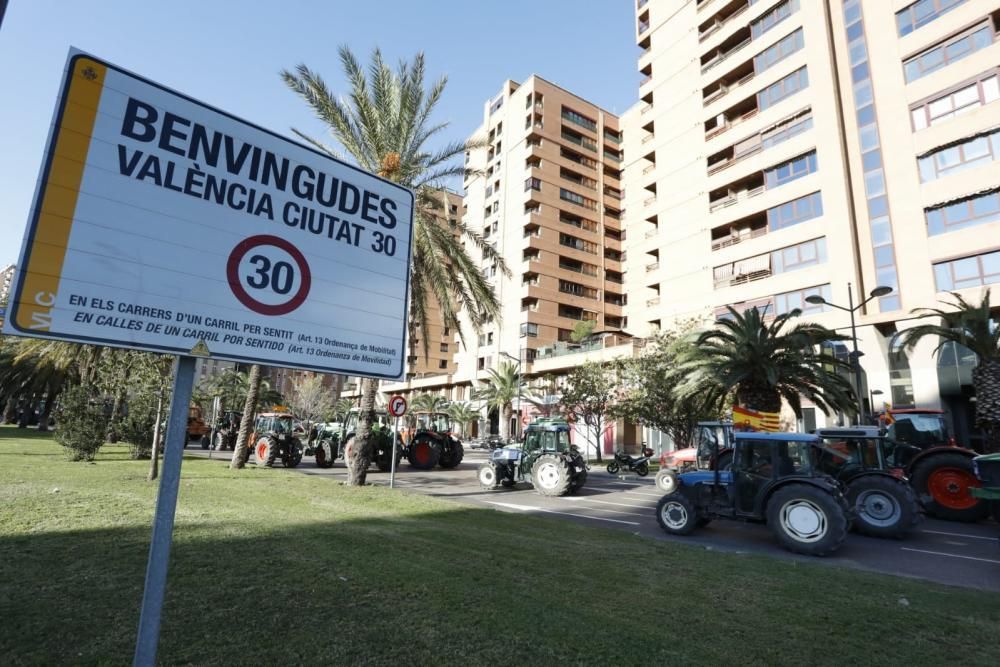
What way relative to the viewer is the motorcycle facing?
to the viewer's left

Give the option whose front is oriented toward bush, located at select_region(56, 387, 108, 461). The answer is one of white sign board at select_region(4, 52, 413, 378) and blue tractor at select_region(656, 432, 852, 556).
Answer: the blue tractor

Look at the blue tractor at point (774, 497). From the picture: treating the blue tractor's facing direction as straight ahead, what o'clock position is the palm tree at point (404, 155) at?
The palm tree is roughly at 12 o'clock from the blue tractor.

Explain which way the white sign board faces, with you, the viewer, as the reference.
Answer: facing the viewer and to the right of the viewer

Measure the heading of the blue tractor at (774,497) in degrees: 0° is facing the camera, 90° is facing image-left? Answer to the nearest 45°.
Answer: approximately 90°

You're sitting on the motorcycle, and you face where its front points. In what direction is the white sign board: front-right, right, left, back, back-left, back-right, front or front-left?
left

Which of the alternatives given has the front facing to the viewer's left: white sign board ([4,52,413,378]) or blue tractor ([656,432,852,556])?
the blue tractor

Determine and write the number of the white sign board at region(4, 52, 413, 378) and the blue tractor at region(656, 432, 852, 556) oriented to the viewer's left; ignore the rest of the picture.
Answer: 1

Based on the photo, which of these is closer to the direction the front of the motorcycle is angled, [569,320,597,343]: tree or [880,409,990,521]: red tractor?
the tree

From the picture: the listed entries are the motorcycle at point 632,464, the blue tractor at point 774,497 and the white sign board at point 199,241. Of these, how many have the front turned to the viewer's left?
2

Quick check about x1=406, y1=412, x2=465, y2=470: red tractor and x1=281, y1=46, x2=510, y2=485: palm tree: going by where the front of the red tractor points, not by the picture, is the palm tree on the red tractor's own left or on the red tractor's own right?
on the red tractor's own left

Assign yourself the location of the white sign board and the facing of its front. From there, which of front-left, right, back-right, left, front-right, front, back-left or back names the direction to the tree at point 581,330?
left

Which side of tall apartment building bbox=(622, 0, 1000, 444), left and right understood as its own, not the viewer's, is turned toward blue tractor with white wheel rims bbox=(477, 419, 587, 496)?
front

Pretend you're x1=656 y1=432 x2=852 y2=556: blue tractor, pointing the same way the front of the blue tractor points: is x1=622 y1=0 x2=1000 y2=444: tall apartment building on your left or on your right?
on your right

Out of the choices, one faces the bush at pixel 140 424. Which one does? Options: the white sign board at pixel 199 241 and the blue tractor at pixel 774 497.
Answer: the blue tractor

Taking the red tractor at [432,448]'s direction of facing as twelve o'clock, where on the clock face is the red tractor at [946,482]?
The red tractor at [946,482] is roughly at 6 o'clock from the red tractor at [432,448].
